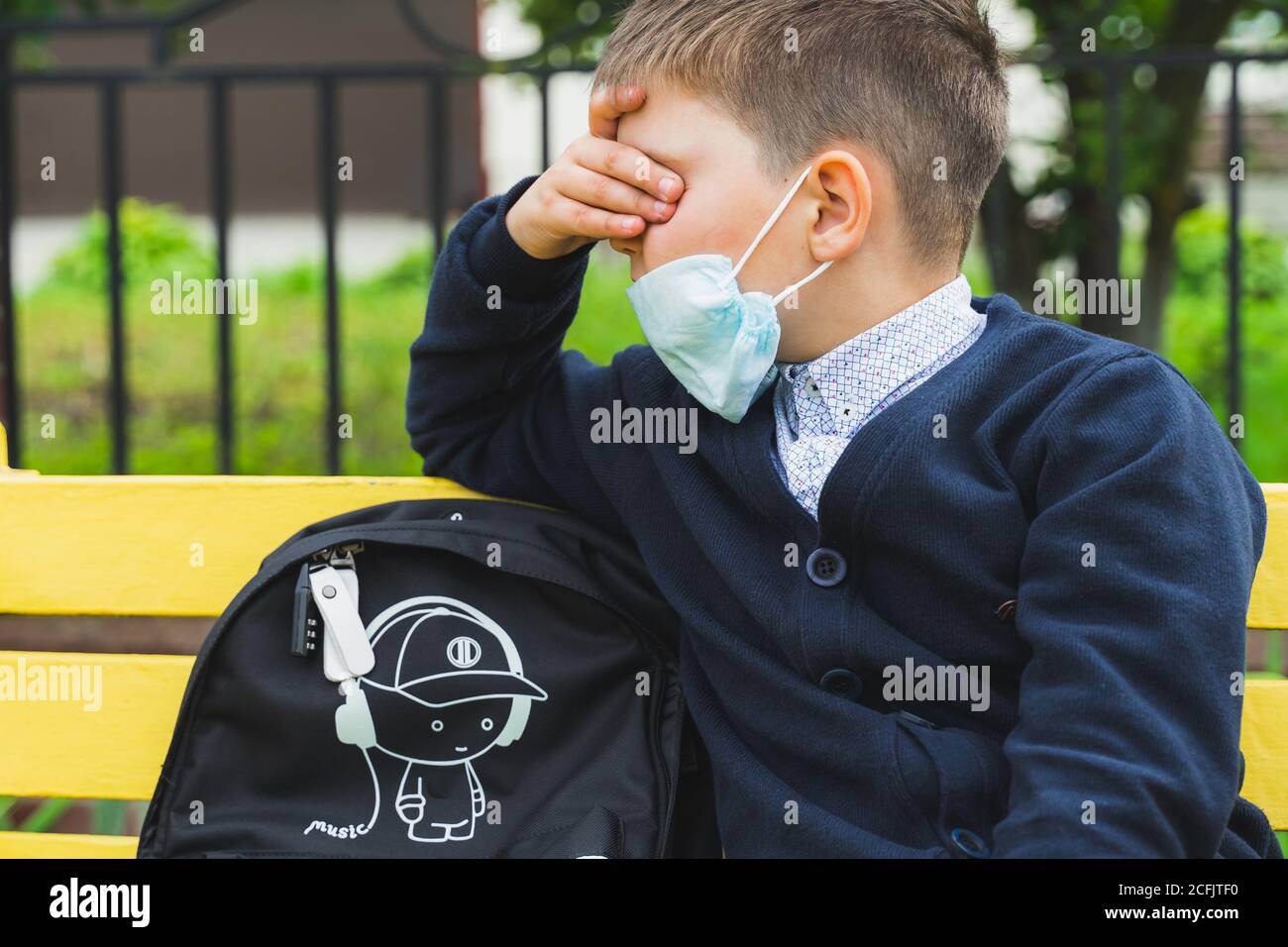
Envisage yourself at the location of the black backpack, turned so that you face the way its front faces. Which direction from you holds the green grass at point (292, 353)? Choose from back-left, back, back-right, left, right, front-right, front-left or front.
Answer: back

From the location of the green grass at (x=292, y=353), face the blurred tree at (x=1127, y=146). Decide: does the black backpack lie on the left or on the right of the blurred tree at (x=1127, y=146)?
right

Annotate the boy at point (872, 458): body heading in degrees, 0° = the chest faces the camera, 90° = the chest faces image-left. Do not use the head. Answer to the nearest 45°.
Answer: approximately 45°

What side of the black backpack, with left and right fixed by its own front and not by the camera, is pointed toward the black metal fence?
back

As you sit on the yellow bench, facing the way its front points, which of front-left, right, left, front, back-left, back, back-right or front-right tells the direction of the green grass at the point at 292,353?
back

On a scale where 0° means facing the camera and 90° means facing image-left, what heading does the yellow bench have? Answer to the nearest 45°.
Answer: approximately 0°

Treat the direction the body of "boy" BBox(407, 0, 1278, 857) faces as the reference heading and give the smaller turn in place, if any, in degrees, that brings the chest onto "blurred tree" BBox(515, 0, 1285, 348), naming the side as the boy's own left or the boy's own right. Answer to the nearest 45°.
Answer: approximately 135° to the boy's own right

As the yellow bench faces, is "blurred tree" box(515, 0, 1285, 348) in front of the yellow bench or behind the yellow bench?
behind

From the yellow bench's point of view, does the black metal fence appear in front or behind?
behind
